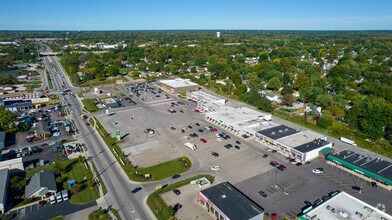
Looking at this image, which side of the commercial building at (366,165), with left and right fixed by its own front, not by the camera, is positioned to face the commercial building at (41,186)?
front

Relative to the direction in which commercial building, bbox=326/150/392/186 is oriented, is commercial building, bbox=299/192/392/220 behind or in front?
in front

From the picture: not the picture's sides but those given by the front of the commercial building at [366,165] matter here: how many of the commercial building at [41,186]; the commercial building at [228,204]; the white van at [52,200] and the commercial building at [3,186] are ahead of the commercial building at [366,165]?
4

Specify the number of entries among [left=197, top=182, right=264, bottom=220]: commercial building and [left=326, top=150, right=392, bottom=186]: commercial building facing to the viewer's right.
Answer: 0

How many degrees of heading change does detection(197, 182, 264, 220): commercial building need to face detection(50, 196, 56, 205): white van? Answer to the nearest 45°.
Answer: approximately 45° to its right

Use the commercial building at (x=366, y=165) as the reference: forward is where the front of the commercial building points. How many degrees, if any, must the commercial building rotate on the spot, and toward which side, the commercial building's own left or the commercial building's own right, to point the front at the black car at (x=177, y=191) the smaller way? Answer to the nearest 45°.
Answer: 0° — it already faces it

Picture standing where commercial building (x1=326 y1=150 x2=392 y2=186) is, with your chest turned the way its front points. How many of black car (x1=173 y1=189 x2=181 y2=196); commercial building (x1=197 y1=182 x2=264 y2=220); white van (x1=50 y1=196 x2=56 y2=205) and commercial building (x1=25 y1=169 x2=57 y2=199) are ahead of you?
4

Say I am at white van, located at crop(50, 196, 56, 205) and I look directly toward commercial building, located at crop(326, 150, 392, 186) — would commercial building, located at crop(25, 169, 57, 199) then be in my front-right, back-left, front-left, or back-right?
back-left

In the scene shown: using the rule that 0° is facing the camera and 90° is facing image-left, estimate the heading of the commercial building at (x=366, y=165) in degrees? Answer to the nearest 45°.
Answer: approximately 45°

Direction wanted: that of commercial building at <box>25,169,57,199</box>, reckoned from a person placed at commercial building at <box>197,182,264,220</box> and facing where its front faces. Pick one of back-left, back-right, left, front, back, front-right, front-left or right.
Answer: front-right

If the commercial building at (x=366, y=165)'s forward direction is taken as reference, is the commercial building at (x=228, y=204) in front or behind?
in front

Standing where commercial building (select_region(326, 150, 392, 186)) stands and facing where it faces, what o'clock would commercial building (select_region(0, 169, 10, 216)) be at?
commercial building (select_region(0, 169, 10, 216)) is roughly at 12 o'clock from commercial building (select_region(326, 150, 392, 186)).

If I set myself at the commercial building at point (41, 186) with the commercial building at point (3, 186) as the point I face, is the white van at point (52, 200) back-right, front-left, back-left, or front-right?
back-left
